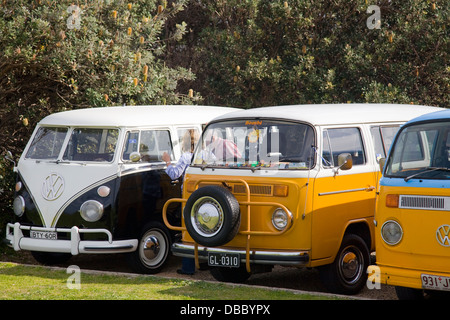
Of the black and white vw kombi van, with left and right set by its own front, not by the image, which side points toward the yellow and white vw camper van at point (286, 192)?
left

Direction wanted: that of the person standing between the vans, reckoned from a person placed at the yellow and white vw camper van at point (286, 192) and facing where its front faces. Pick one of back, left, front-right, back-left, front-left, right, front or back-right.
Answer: right

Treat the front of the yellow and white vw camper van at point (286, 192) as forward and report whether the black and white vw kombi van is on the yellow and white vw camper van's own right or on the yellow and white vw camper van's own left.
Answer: on the yellow and white vw camper van's own right

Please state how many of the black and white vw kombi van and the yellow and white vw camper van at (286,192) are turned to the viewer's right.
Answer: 0

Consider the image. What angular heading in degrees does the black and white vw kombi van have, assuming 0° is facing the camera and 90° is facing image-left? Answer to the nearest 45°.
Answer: approximately 45°

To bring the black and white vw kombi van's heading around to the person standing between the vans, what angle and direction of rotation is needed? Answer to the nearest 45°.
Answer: approximately 135° to its left

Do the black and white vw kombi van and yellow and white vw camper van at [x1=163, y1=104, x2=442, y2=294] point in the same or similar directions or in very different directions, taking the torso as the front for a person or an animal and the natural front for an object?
same or similar directions

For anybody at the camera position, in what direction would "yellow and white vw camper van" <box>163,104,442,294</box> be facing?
facing the viewer and to the left of the viewer
